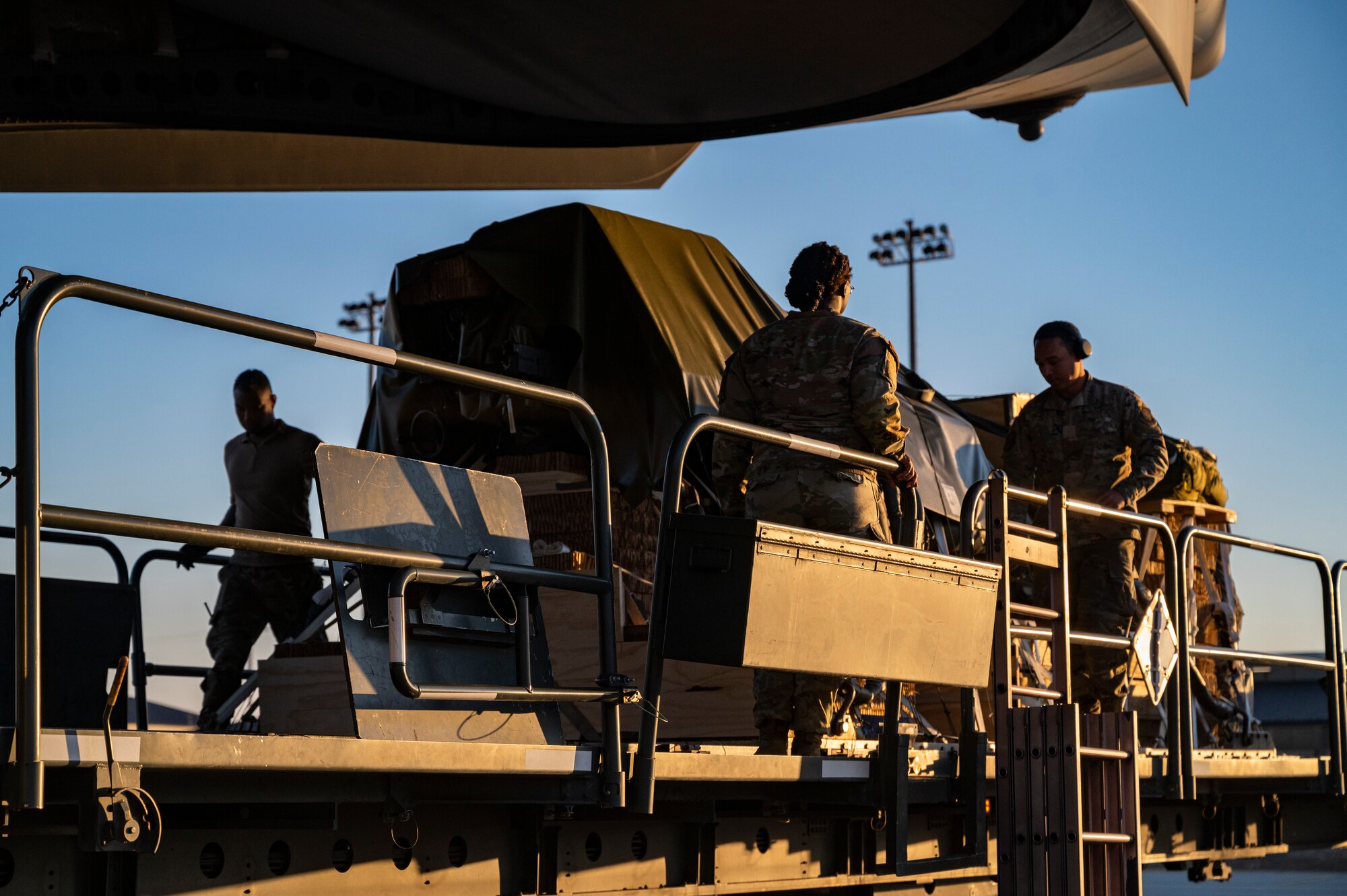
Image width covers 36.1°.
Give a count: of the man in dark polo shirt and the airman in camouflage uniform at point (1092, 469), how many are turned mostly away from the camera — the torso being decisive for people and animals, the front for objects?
0

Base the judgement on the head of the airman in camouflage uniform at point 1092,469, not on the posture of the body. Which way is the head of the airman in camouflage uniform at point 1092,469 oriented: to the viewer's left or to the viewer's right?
to the viewer's left

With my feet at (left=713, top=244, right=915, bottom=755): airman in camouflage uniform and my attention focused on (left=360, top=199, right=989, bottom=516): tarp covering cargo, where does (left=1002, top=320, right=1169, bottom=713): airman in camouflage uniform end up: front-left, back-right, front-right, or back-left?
front-right

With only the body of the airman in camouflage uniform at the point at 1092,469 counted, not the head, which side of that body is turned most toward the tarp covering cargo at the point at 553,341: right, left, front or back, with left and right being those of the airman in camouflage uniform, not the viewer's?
front

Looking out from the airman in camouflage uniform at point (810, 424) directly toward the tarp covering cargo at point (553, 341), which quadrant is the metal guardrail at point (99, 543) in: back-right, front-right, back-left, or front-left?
front-left

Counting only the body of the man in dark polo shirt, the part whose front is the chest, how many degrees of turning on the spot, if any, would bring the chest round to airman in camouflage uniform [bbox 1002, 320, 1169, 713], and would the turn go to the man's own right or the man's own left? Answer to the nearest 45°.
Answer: approximately 90° to the man's own left

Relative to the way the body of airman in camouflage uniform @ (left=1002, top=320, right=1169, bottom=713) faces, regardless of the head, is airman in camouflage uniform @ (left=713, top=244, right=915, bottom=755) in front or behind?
in front
